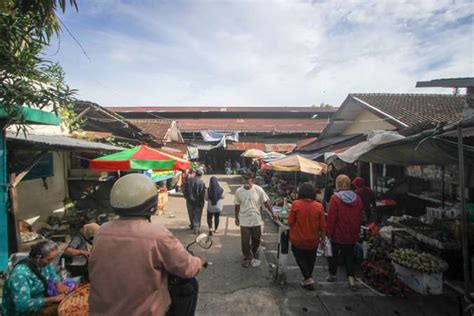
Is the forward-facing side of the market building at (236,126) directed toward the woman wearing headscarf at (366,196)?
yes

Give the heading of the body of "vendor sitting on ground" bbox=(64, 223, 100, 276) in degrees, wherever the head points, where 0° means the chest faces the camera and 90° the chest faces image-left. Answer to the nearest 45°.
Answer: approximately 270°

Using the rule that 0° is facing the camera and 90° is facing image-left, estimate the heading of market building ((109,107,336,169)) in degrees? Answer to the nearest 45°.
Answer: approximately 0°

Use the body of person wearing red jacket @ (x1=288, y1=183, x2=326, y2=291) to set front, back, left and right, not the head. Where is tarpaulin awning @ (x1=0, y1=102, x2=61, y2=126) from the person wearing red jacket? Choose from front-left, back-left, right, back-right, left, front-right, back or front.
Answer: left

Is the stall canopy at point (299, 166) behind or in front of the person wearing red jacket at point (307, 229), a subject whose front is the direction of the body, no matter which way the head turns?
in front

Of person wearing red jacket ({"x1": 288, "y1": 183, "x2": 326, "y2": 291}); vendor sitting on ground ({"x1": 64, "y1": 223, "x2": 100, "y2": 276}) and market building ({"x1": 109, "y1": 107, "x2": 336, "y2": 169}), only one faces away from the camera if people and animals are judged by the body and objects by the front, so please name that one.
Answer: the person wearing red jacket

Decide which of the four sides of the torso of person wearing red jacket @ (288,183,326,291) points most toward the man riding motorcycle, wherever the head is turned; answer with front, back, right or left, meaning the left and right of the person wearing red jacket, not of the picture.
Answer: back

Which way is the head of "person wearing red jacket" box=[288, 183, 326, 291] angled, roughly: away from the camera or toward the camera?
away from the camera

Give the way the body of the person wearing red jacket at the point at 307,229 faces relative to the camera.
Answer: away from the camera

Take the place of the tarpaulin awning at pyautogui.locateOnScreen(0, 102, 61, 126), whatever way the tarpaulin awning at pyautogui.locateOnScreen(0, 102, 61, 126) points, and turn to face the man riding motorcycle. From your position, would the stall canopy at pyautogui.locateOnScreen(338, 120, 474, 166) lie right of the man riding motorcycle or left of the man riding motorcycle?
left

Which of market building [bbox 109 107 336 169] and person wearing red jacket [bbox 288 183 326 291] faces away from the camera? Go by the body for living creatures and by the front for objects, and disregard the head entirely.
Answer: the person wearing red jacket

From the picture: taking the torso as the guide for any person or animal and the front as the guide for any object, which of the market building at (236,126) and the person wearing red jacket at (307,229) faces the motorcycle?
the market building

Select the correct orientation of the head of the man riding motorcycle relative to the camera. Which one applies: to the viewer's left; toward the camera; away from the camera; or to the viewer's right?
away from the camera

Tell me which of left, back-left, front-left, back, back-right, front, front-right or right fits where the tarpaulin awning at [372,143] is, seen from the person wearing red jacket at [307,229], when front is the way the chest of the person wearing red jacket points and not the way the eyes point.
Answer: front-right

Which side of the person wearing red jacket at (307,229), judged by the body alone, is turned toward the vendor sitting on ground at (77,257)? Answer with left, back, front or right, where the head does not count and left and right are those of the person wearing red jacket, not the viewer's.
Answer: left

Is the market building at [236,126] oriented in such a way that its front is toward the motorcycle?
yes
